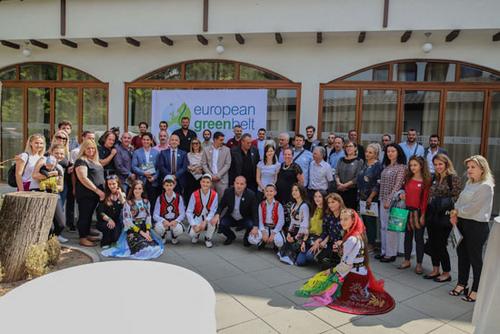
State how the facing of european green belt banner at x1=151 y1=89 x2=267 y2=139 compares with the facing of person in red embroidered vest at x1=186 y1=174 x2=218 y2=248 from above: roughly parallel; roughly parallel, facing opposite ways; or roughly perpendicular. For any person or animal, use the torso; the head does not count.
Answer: roughly parallel

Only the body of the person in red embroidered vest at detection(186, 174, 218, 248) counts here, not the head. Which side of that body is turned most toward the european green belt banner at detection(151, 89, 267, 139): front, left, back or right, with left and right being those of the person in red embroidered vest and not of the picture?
back

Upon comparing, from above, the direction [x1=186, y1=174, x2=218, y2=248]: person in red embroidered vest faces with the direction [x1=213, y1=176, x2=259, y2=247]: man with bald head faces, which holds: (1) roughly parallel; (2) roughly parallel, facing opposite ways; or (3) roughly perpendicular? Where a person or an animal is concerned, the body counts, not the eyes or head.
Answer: roughly parallel

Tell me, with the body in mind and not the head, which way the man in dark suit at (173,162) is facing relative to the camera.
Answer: toward the camera

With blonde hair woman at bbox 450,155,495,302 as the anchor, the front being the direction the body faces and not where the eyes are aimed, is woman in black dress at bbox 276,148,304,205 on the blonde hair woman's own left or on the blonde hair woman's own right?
on the blonde hair woman's own right

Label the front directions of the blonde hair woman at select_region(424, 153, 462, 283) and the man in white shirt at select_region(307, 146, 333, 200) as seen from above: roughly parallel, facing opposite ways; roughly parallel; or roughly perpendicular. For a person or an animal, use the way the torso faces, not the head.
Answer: roughly parallel

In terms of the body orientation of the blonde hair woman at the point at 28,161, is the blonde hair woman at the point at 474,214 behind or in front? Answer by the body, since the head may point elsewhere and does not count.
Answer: in front

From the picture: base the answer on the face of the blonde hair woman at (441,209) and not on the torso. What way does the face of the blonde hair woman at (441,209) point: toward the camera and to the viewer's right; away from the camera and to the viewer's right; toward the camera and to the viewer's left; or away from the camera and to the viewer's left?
toward the camera and to the viewer's left

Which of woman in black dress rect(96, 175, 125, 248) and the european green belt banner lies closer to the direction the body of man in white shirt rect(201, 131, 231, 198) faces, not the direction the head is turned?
the woman in black dress

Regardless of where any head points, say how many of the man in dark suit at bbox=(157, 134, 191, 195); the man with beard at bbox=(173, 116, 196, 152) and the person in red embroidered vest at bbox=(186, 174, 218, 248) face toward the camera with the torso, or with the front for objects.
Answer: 3

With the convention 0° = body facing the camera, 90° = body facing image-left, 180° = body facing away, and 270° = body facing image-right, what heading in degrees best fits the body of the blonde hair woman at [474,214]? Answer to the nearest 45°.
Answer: approximately 45°

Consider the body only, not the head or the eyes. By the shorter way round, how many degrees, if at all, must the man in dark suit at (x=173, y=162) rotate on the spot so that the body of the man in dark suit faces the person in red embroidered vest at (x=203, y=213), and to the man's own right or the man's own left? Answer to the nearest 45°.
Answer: approximately 45° to the man's own left

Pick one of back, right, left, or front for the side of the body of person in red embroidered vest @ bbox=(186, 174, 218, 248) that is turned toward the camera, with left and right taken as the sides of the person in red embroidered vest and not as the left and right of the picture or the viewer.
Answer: front

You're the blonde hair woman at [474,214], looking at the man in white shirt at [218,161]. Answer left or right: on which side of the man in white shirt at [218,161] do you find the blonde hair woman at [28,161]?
left

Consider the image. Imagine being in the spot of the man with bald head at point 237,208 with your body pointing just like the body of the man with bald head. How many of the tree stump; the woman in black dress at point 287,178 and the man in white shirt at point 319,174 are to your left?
2

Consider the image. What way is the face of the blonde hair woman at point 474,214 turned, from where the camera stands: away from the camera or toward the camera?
toward the camera

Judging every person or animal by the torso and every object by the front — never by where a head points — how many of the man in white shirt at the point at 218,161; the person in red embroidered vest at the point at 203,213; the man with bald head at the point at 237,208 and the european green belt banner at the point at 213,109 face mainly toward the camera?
4
